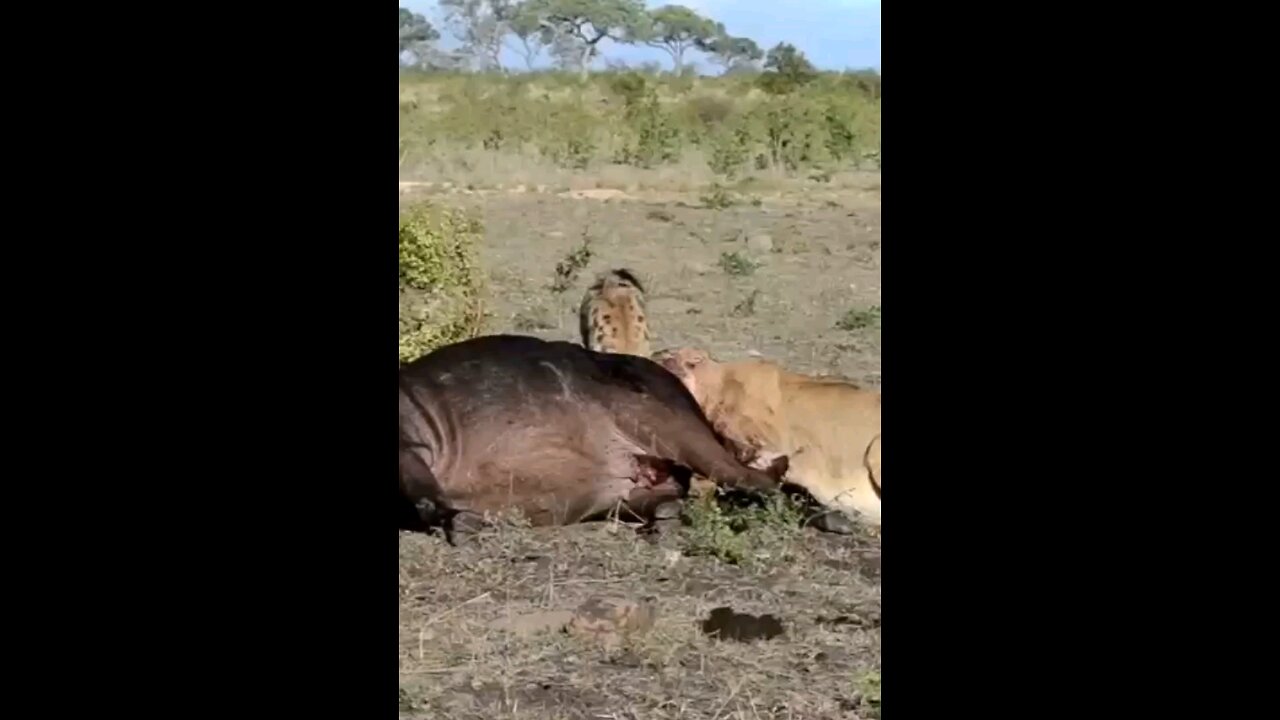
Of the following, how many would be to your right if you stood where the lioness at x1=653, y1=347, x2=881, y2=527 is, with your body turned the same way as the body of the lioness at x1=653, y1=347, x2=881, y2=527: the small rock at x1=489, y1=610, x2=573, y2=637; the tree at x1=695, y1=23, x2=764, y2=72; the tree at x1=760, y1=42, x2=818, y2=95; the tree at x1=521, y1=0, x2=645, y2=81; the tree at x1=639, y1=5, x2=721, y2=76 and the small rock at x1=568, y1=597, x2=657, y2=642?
4

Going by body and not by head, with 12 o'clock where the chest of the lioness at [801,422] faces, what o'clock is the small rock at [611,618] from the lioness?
The small rock is roughly at 10 o'clock from the lioness.

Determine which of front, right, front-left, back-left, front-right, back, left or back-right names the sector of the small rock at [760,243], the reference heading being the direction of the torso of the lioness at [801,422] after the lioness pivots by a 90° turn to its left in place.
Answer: back

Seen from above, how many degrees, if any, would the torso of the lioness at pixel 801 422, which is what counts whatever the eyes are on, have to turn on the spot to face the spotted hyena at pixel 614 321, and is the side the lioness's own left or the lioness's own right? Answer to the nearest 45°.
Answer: approximately 45° to the lioness's own right

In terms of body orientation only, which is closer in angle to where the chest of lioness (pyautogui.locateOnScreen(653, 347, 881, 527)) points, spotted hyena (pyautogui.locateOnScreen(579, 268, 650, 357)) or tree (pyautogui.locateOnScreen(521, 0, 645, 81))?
the spotted hyena

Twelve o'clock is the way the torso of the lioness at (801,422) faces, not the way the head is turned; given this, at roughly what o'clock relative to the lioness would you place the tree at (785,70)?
The tree is roughly at 3 o'clock from the lioness.

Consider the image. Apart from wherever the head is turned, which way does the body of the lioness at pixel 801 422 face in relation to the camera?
to the viewer's left

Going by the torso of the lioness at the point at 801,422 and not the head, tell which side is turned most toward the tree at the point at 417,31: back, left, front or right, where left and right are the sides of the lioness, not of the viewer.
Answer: right

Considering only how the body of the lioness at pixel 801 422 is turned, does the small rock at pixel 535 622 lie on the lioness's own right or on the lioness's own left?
on the lioness's own left

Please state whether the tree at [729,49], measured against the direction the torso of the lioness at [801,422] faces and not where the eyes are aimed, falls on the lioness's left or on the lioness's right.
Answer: on the lioness's right

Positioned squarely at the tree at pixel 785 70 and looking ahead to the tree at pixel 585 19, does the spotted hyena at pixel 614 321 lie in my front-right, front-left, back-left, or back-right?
back-left

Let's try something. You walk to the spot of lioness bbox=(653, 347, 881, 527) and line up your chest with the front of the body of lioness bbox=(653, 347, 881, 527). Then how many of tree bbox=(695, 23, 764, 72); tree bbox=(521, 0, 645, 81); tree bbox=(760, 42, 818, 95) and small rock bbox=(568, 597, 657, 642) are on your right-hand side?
3

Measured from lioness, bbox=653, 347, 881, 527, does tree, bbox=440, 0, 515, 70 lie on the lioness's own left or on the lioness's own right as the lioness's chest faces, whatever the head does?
on the lioness's own right
